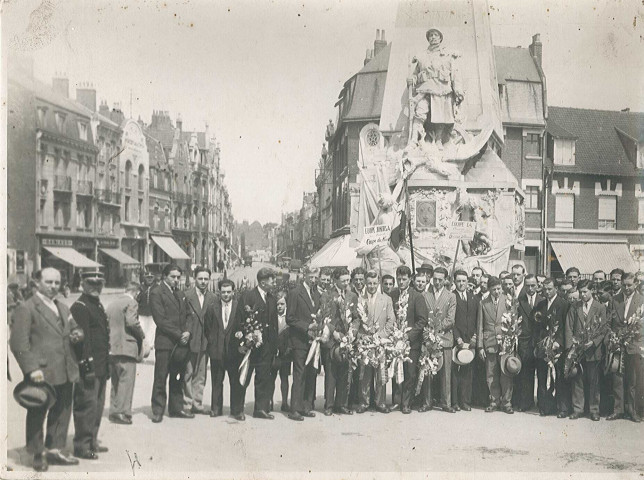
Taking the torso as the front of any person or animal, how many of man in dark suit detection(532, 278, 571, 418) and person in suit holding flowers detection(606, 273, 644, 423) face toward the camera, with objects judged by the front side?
2

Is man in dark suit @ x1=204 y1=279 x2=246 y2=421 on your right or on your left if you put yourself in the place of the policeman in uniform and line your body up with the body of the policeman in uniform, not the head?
on your left

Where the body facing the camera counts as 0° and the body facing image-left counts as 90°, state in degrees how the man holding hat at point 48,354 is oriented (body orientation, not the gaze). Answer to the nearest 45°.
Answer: approximately 315°
